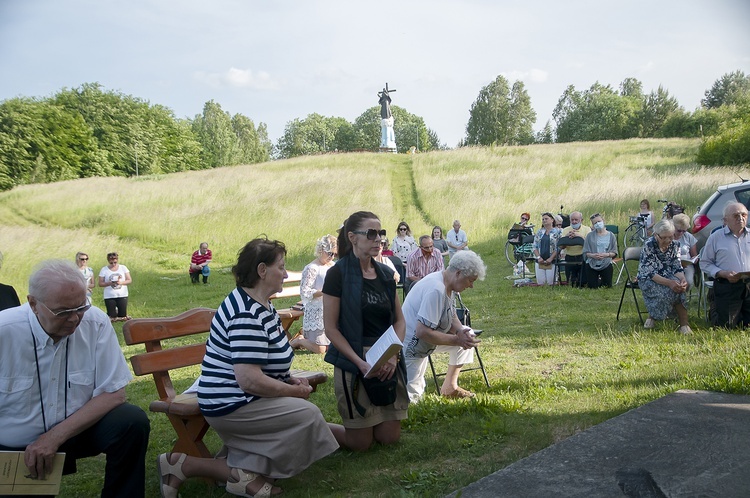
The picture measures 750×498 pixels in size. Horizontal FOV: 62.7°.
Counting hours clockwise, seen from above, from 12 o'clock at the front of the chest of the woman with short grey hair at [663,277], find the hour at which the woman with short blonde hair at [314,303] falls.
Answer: the woman with short blonde hair at [314,303] is roughly at 4 o'clock from the woman with short grey hair at [663,277].

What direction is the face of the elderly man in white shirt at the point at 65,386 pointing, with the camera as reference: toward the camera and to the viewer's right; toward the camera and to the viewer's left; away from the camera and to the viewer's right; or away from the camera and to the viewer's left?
toward the camera and to the viewer's right

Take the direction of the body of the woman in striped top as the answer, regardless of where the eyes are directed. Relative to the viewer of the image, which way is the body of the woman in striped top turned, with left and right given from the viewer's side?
facing to the right of the viewer

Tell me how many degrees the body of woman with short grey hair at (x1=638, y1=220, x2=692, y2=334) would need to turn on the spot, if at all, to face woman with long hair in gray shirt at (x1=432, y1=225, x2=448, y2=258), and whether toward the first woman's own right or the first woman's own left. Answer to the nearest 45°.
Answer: approximately 180°

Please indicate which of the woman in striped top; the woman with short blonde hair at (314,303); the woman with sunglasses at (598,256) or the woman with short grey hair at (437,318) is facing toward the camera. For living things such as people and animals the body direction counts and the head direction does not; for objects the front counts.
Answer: the woman with sunglasses

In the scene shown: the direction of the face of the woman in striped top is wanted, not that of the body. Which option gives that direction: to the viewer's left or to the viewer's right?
to the viewer's right

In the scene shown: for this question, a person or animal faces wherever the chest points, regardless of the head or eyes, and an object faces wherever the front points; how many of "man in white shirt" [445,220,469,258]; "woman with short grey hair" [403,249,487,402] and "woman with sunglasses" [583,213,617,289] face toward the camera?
2

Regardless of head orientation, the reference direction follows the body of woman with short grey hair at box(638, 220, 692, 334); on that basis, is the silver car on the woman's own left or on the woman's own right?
on the woman's own left

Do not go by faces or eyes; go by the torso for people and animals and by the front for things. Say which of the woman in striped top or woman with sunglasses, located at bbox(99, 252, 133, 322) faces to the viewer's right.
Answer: the woman in striped top
